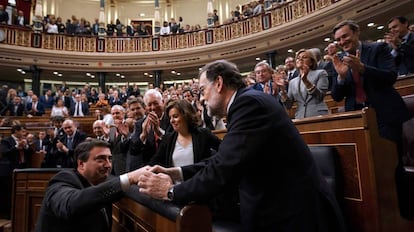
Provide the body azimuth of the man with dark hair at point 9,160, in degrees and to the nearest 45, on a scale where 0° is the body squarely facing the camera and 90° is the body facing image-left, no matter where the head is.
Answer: approximately 315°

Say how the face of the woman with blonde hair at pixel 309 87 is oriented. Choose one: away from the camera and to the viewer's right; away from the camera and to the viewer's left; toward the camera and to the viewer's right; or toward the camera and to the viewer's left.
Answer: toward the camera and to the viewer's left

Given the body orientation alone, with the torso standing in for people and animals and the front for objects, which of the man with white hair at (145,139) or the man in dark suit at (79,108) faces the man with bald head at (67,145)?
the man in dark suit

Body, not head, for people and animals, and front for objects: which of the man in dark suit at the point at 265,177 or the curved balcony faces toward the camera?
the curved balcony

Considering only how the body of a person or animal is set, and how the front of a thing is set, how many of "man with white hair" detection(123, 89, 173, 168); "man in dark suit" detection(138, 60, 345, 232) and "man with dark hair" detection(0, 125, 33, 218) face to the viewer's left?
1

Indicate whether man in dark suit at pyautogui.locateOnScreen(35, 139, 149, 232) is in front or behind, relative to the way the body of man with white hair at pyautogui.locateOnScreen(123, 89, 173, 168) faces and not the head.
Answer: in front

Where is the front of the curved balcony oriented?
toward the camera

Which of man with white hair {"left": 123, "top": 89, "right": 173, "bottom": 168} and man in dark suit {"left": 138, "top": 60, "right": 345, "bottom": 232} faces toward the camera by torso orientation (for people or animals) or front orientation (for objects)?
the man with white hair

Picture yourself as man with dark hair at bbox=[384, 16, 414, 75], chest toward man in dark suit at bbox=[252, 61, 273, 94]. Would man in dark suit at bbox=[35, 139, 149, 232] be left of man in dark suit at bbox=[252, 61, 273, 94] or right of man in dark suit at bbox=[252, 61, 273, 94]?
left

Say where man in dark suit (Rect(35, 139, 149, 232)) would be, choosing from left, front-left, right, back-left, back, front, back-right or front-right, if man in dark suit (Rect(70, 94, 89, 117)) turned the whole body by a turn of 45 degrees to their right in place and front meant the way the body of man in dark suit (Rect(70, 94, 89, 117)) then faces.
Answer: front-left

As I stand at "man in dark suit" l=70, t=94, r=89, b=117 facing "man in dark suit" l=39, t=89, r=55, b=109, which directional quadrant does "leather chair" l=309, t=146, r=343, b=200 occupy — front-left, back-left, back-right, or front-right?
back-left

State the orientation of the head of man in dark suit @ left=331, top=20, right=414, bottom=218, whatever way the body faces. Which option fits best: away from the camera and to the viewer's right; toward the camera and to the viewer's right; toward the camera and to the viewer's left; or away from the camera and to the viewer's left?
toward the camera and to the viewer's left

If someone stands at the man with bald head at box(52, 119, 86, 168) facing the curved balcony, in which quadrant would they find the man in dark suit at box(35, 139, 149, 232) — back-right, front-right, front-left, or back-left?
back-right

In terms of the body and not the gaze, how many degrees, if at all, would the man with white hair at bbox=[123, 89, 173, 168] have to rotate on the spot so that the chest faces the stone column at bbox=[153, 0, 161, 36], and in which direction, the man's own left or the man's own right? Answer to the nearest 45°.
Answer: approximately 180°

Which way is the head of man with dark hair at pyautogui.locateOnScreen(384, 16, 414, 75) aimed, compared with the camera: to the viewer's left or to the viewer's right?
to the viewer's left

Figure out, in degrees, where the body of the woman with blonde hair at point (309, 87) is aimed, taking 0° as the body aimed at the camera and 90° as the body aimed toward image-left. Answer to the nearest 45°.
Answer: approximately 45°

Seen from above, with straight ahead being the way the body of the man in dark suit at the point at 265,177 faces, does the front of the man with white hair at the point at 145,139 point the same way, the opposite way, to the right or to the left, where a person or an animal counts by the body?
to the left
